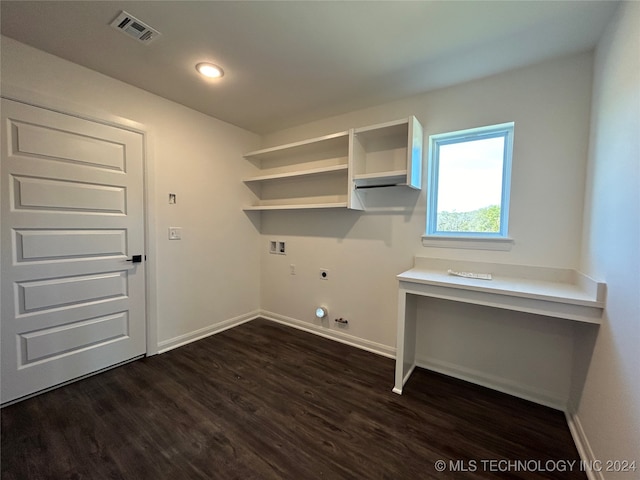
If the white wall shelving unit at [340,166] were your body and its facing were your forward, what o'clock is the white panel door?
The white panel door is roughly at 1 o'clock from the white wall shelving unit.

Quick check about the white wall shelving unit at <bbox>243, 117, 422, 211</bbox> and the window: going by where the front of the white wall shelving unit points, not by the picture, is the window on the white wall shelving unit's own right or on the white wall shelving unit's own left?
on the white wall shelving unit's own left

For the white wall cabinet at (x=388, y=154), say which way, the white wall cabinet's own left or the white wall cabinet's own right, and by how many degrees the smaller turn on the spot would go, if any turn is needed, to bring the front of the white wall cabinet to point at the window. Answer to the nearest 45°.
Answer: approximately 135° to the white wall cabinet's own left

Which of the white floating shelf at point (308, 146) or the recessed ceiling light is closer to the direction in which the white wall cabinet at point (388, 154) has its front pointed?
the recessed ceiling light

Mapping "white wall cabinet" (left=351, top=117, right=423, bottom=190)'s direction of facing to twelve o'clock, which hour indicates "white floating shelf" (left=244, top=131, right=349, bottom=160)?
The white floating shelf is roughly at 2 o'clock from the white wall cabinet.

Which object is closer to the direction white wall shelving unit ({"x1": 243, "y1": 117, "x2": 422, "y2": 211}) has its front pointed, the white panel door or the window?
the white panel door

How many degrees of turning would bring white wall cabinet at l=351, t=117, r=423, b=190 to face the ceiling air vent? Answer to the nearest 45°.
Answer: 0° — it already faces it

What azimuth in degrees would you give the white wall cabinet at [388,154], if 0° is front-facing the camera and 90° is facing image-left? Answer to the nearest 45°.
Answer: approximately 45°
